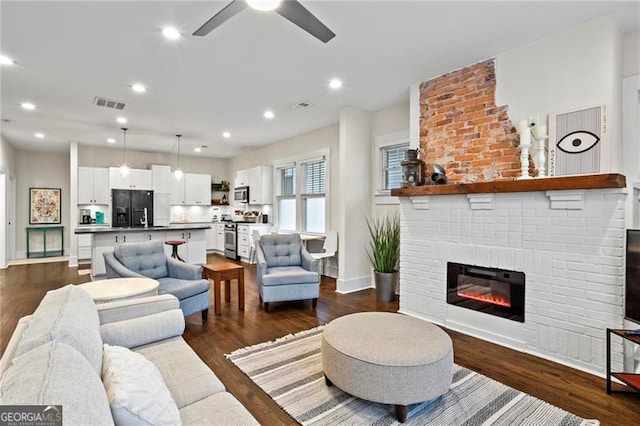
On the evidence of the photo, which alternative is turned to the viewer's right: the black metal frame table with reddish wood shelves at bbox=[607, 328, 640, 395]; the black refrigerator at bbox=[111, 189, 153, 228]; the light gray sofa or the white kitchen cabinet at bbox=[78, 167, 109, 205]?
the light gray sofa

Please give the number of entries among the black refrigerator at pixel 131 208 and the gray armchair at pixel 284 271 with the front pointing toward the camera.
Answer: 2

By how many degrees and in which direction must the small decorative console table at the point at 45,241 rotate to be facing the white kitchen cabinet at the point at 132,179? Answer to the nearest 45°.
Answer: approximately 45° to its left

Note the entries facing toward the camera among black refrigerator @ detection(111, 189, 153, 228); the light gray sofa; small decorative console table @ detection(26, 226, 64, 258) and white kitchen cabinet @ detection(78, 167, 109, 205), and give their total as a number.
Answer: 3

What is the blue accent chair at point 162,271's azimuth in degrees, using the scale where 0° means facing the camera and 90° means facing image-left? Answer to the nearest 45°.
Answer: approximately 315°

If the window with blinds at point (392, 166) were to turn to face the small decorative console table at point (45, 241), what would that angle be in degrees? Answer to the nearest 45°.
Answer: approximately 45° to its right

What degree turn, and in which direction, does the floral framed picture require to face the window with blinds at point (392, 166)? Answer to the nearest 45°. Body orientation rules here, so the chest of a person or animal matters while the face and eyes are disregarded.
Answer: approximately 45° to its left

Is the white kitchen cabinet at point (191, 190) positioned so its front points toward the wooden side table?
yes

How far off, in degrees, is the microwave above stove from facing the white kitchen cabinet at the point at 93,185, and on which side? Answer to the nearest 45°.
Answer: approximately 45° to its right

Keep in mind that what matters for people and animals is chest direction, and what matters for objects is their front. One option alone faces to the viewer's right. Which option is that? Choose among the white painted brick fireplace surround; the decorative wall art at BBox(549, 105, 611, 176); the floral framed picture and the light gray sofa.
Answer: the light gray sofa
